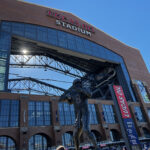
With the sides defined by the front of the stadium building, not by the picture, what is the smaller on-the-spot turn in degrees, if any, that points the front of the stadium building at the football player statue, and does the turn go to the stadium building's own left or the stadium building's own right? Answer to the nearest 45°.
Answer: approximately 45° to the stadium building's own right

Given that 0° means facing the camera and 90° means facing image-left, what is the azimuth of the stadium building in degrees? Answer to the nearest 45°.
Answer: approximately 315°
